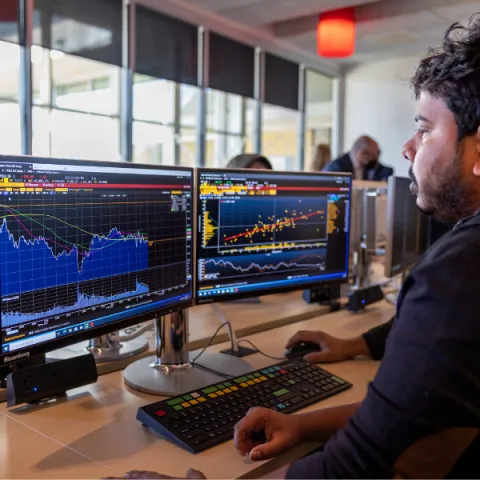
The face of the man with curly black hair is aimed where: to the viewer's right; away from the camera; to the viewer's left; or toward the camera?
to the viewer's left

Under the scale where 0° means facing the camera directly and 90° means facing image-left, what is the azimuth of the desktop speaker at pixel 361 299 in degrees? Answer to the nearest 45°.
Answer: approximately 315°

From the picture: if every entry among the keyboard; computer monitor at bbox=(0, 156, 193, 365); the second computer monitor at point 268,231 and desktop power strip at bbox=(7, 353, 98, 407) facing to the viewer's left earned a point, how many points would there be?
0

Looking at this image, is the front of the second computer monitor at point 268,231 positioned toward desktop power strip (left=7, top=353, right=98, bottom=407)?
no

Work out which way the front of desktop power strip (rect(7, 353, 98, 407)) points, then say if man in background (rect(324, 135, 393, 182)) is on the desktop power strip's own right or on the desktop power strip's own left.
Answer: on the desktop power strip's own left

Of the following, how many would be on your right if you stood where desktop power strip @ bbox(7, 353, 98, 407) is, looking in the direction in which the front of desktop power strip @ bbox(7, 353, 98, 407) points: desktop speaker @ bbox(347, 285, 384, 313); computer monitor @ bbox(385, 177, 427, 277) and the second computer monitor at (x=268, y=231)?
0

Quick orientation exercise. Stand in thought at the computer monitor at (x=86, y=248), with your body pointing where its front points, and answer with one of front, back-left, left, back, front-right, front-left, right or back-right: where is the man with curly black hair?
front

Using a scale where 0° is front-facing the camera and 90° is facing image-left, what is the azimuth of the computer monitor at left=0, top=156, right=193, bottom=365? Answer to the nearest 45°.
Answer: approximately 315°

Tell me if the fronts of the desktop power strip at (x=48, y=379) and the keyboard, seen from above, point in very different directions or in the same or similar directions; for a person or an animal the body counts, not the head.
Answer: same or similar directions

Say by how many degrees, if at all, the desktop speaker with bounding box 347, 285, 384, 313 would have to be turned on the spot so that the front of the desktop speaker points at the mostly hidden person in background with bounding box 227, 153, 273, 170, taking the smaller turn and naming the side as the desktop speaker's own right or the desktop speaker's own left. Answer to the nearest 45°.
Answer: approximately 180°

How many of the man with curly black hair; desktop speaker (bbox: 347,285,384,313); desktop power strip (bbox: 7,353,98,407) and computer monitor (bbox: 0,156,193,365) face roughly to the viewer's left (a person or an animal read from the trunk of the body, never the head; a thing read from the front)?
1

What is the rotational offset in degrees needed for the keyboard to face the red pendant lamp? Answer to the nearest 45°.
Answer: approximately 135° to its left

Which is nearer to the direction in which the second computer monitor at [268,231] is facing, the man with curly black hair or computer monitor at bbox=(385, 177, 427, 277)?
the man with curly black hair

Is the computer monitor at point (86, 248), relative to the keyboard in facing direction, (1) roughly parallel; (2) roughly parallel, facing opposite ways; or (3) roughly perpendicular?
roughly parallel

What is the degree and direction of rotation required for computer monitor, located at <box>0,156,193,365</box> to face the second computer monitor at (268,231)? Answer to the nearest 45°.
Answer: approximately 90° to its left

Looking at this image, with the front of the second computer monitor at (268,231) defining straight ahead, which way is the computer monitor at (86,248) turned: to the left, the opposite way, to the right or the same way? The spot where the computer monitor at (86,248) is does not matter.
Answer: the same way
